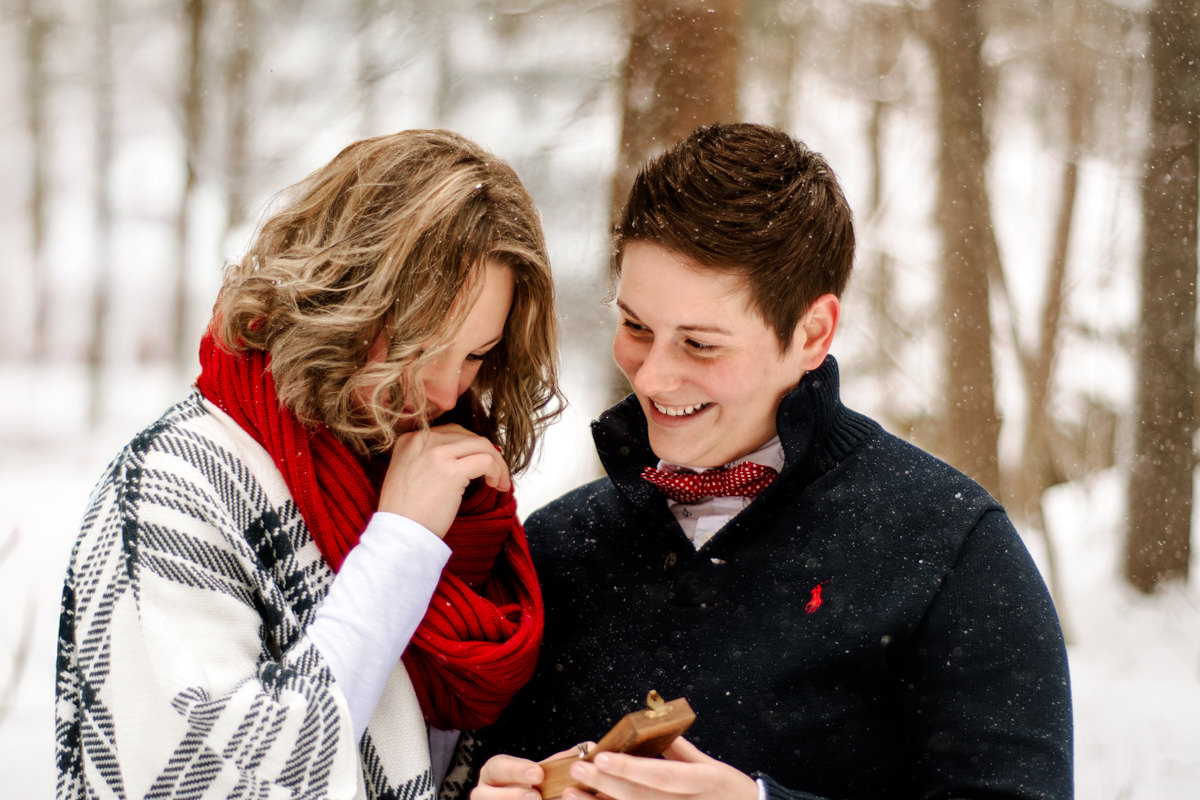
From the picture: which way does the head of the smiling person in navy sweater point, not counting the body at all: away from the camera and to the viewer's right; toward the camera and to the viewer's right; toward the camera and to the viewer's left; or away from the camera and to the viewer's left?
toward the camera and to the viewer's left

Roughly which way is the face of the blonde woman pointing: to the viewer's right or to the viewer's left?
to the viewer's right

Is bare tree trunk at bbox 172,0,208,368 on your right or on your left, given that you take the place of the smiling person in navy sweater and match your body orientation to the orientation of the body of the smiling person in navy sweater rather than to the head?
on your right

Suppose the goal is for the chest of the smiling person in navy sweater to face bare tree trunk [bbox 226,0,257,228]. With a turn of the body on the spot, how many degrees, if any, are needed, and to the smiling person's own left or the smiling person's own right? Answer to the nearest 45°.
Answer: approximately 90° to the smiling person's own right

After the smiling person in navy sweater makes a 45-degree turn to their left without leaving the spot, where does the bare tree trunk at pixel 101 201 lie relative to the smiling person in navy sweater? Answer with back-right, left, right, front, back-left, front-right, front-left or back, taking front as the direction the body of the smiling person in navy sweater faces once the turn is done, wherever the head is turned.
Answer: back-right

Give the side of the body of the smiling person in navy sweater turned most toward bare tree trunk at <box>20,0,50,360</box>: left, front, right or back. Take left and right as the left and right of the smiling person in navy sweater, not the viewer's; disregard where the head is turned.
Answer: right

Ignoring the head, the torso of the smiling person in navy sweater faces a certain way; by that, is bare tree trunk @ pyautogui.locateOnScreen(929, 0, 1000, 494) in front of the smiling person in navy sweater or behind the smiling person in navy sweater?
behind

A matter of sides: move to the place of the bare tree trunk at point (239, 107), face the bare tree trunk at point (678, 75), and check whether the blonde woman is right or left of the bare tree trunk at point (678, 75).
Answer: right

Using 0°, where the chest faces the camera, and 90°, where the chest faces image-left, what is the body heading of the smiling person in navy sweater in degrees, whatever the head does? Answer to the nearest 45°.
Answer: approximately 45°
